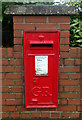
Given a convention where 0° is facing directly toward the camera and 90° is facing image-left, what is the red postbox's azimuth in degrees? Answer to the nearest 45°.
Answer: approximately 0°
